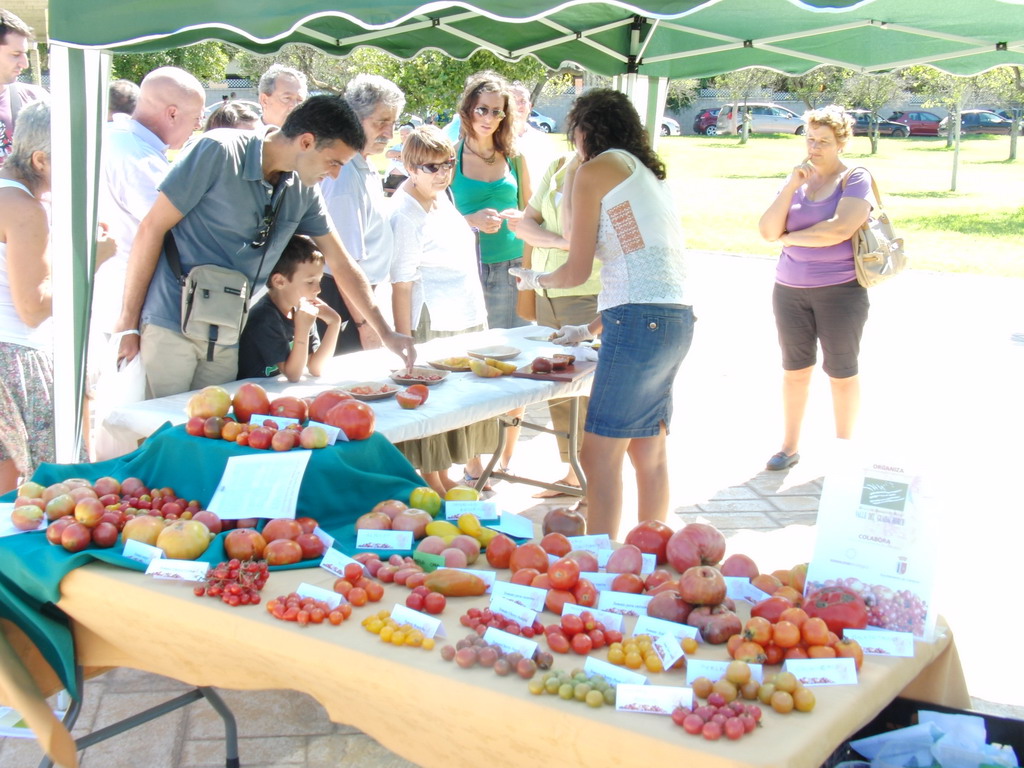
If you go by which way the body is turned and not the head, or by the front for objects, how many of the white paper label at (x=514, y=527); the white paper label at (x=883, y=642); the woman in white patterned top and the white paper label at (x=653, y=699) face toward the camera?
3

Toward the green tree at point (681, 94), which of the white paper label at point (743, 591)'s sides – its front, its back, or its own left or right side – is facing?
back

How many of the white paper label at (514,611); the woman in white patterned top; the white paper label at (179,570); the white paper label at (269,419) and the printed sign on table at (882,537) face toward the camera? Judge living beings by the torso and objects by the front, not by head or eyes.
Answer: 4

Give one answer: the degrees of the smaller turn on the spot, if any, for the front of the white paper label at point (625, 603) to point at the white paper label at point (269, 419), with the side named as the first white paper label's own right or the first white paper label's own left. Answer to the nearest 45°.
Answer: approximately 135° to the first white paper label's own right

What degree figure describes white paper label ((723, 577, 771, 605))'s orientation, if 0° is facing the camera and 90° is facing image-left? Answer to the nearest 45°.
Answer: approximately 0°

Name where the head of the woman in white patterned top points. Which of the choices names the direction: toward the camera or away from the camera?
away from the camera

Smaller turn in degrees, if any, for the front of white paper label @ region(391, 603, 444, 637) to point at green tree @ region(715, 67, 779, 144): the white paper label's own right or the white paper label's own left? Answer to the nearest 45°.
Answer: approximately 180°

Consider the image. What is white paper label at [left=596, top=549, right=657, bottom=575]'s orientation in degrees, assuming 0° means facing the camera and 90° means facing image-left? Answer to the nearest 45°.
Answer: approximately 0°

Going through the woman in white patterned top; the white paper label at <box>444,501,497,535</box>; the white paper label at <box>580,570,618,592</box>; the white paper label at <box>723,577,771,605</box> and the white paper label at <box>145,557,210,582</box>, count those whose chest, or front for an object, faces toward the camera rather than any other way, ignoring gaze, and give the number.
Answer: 4

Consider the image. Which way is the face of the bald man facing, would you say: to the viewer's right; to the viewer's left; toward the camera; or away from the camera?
to the viewer's right
